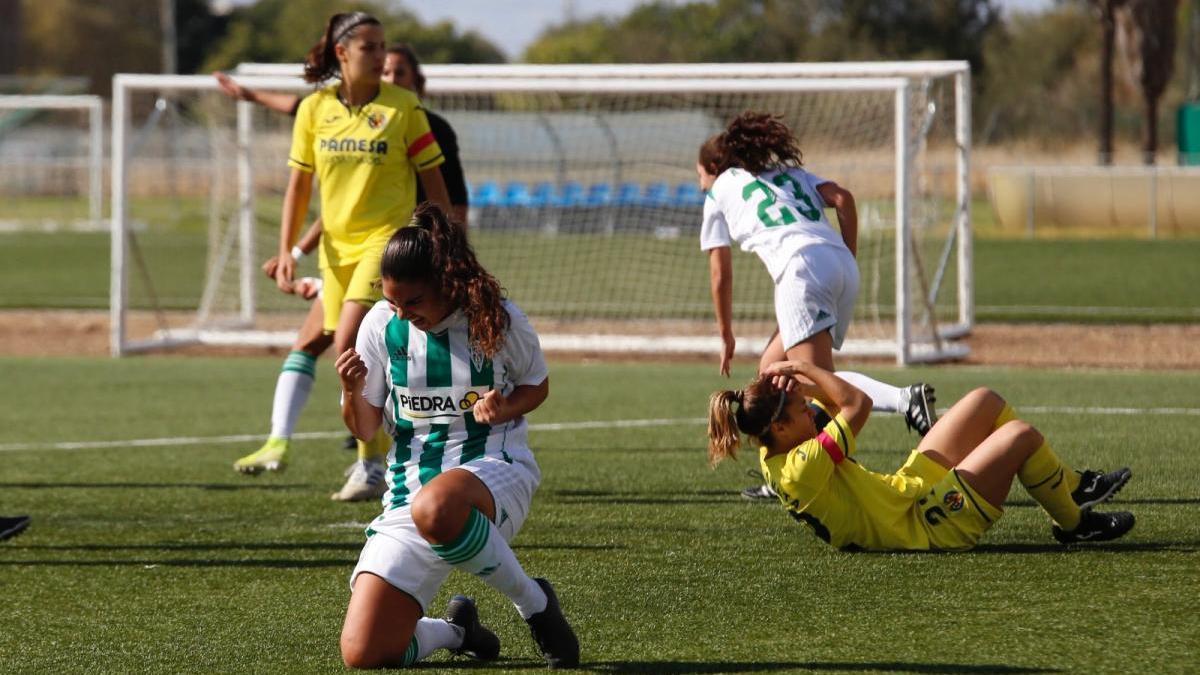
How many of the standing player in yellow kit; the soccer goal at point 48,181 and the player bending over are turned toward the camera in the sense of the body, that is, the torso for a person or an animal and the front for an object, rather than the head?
2

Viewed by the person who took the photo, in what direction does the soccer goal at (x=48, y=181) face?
facing the viewer

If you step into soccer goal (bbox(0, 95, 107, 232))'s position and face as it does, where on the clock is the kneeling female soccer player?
The kneeling female soccer player is roughly at 12 o'clock from the soccer goal.

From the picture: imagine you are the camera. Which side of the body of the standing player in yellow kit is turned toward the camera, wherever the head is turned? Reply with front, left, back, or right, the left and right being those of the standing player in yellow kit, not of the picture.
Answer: front

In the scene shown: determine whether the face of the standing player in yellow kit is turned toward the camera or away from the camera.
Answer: toward the camera

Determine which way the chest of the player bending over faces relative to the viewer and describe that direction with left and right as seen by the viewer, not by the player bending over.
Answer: facing away from the viewer and to the left of the viewer

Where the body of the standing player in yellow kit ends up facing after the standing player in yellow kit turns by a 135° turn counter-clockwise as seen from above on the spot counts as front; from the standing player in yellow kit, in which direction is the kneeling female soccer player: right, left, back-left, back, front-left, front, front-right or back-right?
back-right

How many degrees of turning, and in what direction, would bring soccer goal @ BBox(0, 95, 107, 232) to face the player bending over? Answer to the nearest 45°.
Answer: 0° — it already faces them

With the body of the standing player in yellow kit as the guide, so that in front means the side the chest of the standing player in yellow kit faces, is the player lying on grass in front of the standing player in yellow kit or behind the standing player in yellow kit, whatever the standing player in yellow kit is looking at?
in front
